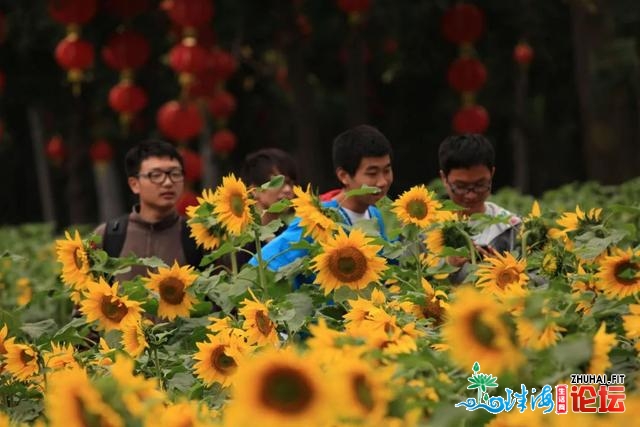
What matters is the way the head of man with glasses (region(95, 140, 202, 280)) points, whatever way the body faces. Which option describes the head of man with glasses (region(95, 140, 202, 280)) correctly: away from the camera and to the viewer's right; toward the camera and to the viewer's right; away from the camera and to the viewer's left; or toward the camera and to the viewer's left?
toward the camera and to the viewer's right

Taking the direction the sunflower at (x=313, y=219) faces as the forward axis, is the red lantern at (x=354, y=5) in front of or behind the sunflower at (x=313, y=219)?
behind

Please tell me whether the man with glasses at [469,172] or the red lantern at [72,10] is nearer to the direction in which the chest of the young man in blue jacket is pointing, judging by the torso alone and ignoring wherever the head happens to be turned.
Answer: the man with glasses

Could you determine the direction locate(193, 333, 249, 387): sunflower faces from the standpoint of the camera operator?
facing the viewer

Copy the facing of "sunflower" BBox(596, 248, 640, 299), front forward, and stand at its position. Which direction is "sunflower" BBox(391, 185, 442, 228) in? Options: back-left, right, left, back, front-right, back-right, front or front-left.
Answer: back-right

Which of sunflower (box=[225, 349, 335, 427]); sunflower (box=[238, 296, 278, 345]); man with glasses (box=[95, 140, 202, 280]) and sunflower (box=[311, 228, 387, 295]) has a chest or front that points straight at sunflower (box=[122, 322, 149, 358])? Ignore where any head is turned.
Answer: the man with glasses

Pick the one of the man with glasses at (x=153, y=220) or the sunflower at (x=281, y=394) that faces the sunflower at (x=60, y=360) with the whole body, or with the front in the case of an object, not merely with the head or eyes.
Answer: the man with glasses

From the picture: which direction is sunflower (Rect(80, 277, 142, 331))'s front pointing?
toward the camera

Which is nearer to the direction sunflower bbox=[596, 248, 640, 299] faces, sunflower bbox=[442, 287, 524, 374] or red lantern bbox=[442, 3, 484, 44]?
the sunflower

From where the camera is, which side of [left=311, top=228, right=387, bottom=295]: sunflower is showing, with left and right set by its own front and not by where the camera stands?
front

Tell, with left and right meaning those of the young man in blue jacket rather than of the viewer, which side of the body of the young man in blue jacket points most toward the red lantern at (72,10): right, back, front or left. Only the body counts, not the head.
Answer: back

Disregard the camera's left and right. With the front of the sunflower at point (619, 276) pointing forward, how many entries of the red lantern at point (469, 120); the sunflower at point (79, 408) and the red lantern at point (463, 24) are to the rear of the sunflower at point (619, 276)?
2

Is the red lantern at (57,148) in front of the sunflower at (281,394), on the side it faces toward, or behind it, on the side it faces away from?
behind
